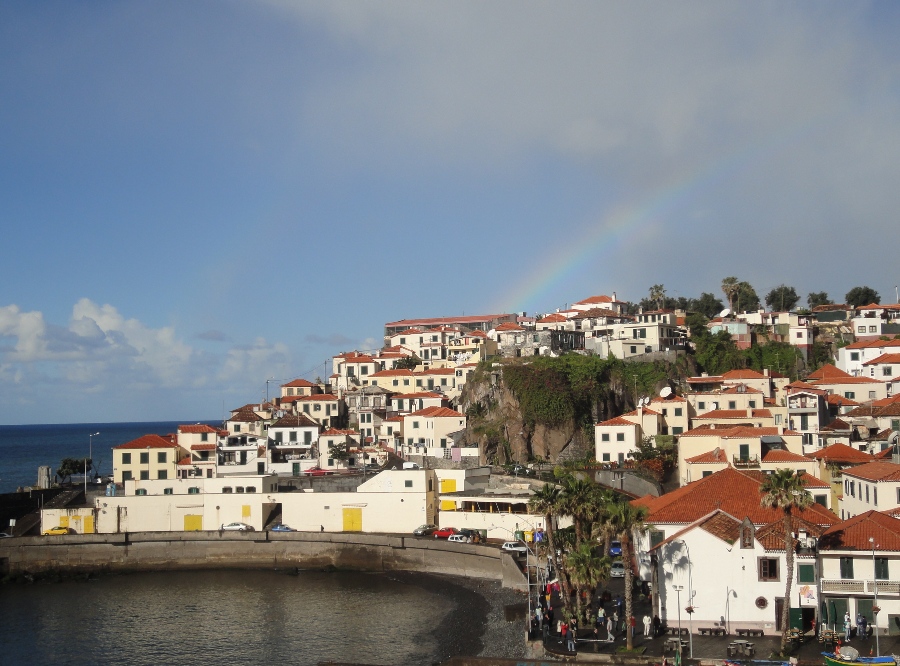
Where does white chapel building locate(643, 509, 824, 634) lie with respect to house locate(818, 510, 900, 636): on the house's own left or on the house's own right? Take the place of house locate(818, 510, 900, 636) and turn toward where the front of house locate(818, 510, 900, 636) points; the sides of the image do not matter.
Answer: on the house's own right

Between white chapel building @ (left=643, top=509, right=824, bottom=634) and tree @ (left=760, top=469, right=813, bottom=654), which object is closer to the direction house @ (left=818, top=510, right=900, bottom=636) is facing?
the tree

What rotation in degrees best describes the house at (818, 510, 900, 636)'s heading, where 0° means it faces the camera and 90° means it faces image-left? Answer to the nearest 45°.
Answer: approximately 0°

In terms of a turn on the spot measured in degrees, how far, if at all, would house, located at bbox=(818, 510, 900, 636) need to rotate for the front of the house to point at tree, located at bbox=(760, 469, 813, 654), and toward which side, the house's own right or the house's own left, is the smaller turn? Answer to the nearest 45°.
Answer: approximately 45° to the house's own right
